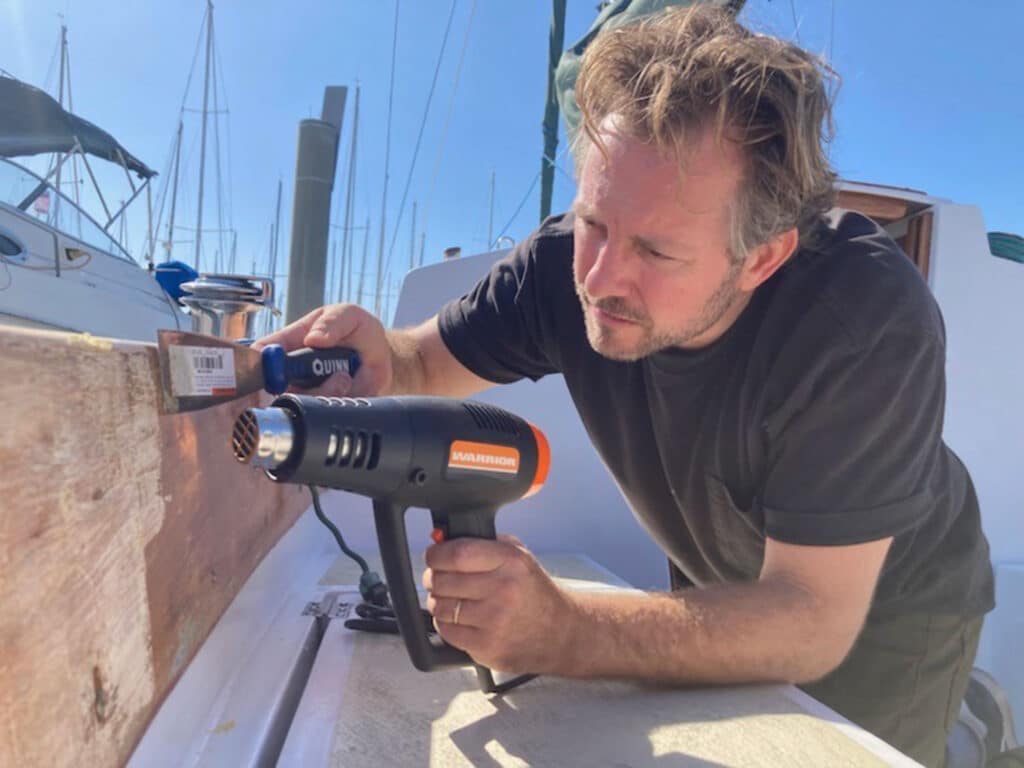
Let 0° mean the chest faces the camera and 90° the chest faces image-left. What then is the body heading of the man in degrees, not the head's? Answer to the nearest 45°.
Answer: approximately 45°

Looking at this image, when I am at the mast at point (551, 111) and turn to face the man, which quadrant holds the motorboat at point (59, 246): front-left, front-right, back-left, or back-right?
back-right
